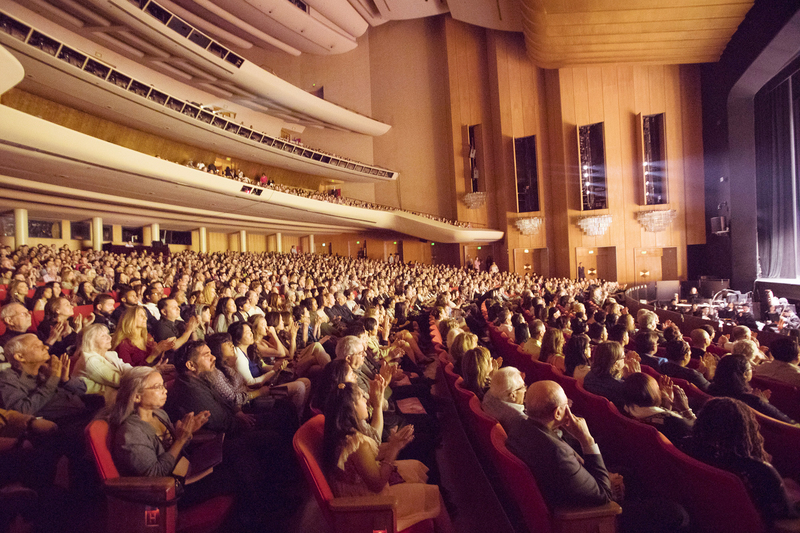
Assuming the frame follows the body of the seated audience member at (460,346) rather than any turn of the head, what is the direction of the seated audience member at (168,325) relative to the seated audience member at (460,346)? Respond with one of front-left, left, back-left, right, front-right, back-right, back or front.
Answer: back-left

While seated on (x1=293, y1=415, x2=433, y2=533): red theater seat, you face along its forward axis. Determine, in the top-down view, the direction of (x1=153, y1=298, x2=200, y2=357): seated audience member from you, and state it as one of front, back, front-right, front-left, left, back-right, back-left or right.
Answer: back-left

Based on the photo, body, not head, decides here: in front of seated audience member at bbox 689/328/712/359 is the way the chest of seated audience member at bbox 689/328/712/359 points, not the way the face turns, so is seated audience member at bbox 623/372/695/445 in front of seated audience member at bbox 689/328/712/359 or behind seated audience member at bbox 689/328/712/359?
behind

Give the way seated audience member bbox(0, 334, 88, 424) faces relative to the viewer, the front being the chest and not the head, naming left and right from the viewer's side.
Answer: facing to the right of the viewer

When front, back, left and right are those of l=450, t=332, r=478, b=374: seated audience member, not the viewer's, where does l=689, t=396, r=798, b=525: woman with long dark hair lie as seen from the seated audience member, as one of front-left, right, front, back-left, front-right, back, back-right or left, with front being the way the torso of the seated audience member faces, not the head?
right

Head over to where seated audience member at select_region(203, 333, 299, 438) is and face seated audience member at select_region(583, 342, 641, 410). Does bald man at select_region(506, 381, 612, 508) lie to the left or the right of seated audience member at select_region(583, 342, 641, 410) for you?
right

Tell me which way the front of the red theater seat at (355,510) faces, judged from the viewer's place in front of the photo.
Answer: facing to the right of the viewer

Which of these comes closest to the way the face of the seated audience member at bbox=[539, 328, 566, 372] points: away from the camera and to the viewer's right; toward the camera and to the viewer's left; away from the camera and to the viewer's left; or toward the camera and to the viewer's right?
away from the camera and to the viewer's right

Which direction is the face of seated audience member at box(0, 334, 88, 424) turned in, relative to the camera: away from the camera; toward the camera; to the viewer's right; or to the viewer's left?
to the viewer's right

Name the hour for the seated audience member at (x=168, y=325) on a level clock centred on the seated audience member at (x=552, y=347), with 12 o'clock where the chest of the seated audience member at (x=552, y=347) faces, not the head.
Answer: the seated audience member at (x=168, y=325) is roughly at 7 o'clock from the seated audience member at (x=552, y=347).

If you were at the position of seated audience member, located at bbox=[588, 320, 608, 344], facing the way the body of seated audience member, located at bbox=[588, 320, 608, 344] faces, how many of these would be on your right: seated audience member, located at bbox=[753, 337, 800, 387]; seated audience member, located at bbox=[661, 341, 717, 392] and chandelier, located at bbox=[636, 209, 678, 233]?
2

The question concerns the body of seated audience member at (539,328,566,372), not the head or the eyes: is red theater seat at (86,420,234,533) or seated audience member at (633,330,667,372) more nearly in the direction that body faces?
the seated audience member

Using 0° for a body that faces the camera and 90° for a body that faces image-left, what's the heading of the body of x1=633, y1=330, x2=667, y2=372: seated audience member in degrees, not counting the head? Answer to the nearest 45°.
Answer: approximately 225°

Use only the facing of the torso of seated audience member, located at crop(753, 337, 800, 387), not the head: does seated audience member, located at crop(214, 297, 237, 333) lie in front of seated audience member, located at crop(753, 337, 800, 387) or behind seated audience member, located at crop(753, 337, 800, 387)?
behind

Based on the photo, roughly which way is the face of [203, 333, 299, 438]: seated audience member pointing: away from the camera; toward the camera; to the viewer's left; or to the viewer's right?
to the viewer's right

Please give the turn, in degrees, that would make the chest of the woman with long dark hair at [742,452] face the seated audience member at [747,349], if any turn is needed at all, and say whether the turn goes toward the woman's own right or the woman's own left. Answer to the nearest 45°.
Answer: approximately 45° to the woman's own left
